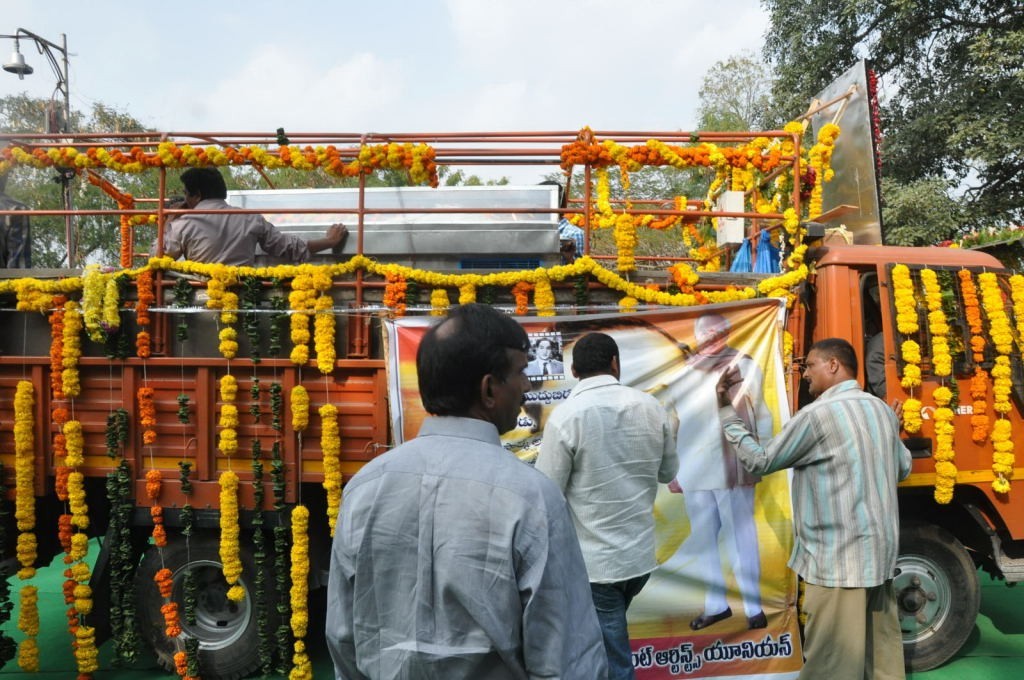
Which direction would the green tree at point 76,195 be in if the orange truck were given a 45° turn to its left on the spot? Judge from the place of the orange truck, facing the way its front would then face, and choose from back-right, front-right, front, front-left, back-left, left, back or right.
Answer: left

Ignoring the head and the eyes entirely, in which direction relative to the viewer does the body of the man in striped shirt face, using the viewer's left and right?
facing away from the viewer and to the left of the viewer

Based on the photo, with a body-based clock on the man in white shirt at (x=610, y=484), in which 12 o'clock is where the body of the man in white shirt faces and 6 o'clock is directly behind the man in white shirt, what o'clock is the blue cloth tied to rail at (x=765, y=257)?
The blue cloth tied to rail is roughly at 1 o'clock from the man in white shirt.

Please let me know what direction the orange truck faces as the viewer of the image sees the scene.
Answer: facing to the right of the viewer

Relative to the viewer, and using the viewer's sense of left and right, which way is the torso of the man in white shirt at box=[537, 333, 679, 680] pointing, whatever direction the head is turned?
facing away from the viewer

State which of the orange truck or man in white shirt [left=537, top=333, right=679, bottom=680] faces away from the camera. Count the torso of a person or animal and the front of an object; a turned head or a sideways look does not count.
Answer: the man in white shirt

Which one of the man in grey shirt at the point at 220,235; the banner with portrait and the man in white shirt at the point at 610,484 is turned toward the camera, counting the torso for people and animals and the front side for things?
the banner with portrait

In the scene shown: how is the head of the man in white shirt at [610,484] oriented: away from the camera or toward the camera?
away from the camera

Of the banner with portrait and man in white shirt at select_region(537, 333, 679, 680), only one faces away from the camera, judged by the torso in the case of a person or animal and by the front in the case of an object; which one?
the man in white shirt

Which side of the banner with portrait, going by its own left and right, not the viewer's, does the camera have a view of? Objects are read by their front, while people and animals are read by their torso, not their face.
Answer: front

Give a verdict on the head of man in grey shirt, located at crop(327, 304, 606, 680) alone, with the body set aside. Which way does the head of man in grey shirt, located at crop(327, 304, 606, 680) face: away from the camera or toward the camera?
away from the camera
